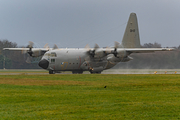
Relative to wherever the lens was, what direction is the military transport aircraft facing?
facing the viewer and to the left of the viewer
